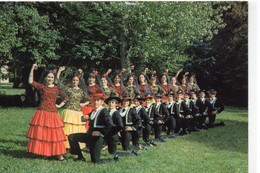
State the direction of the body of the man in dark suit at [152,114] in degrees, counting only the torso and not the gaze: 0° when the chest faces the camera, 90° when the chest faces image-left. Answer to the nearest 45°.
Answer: approximately 45°

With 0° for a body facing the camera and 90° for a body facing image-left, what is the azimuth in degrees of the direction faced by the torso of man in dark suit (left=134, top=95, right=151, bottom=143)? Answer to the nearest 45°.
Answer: approximately 45°

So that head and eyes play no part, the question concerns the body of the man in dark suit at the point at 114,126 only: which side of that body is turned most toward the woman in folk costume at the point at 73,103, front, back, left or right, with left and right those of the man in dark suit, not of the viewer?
right

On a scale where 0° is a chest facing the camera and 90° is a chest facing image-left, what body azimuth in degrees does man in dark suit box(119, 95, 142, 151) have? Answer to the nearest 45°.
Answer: approximately 45°

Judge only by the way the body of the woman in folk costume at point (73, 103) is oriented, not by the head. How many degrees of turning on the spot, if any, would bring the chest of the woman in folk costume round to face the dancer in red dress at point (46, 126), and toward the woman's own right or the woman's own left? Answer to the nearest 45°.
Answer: approximately 45° to the woman's own right

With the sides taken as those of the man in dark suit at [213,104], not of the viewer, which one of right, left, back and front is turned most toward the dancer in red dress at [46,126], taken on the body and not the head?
front

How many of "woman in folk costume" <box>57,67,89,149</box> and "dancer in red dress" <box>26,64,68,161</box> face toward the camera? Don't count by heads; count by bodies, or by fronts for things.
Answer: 2

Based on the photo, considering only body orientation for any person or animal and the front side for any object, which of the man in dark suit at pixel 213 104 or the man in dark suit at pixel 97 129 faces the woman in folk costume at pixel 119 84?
the man in dark suit at pixel 213 104

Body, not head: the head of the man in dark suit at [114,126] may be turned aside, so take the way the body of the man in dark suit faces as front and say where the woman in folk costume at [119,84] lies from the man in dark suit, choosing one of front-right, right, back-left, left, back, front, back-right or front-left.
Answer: back-right

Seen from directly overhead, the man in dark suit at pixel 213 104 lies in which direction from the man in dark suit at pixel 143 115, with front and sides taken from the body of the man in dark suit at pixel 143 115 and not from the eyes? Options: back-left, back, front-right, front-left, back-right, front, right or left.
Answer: back

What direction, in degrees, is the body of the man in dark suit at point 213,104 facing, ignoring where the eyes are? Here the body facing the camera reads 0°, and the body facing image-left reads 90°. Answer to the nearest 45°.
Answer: approximately 45°

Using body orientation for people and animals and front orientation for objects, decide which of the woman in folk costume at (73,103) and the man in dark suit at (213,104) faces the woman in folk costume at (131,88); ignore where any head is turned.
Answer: the man in dark suit

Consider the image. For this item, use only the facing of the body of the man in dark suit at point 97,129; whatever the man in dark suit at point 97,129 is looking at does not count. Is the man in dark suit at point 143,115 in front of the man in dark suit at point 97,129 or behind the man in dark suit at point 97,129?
behind
